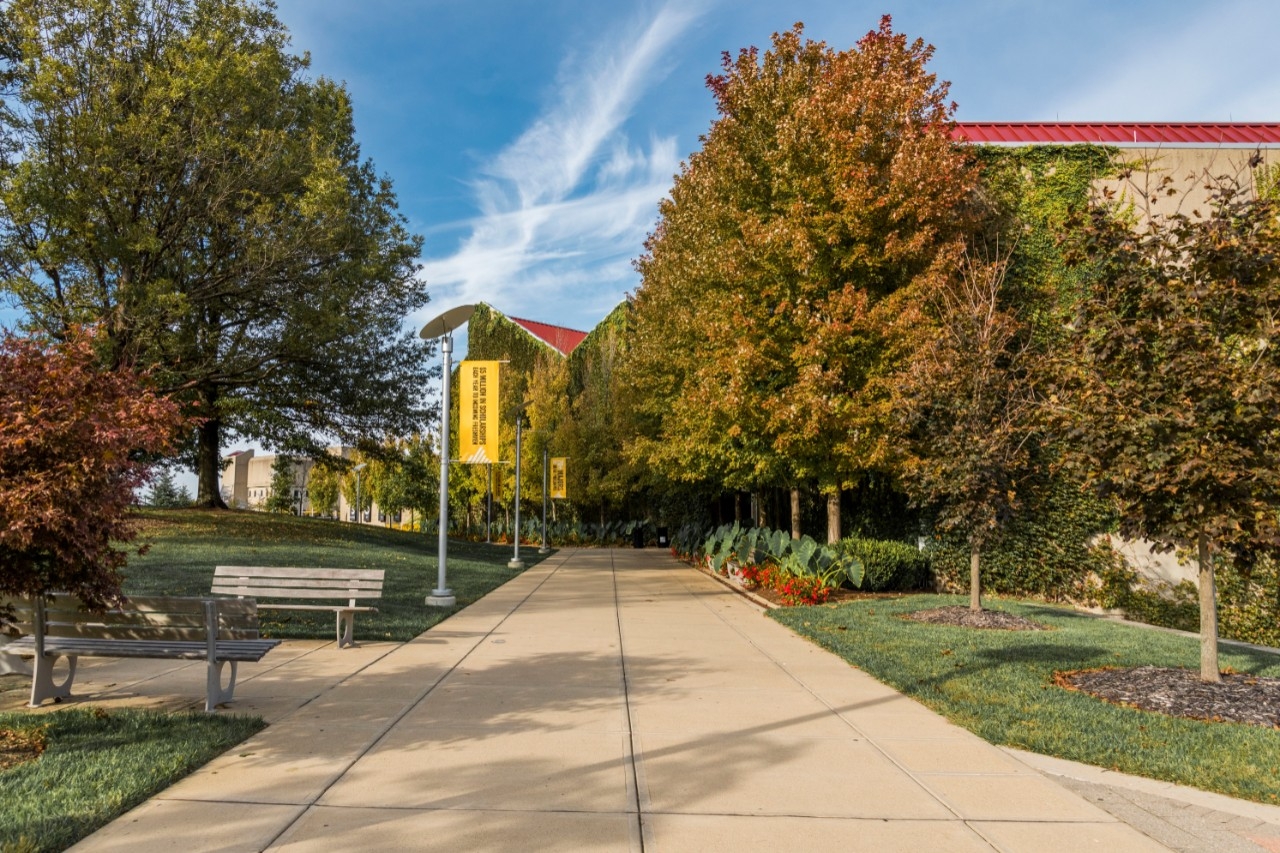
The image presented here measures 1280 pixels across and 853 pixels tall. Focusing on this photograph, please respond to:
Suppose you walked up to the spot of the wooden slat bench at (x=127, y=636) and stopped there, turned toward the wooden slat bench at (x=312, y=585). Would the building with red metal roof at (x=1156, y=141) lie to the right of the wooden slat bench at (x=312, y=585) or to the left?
right

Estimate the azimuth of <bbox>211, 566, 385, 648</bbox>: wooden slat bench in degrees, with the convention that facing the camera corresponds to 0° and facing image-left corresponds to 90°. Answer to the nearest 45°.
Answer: approximately 0°

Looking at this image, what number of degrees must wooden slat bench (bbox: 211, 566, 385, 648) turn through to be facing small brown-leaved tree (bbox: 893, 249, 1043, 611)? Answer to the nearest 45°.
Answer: approximately 90° to its left

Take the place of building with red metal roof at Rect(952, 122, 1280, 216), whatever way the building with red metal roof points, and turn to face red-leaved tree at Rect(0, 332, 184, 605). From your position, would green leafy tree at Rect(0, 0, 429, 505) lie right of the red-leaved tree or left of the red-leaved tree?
right

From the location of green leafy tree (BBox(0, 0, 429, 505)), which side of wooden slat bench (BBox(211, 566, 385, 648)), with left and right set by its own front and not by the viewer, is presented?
back

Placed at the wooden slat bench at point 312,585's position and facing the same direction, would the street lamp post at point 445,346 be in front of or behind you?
behind

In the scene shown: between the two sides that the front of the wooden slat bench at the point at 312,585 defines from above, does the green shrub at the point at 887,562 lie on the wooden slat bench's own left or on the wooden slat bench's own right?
on the wooden slat bench's own left

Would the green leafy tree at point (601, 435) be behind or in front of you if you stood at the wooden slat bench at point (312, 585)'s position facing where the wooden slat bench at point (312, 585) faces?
behind

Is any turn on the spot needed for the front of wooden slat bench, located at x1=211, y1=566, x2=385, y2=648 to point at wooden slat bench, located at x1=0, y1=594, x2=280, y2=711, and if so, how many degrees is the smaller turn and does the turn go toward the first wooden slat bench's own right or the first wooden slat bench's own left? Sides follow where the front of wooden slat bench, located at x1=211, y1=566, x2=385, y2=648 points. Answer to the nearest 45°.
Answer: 0° — it already faces it
